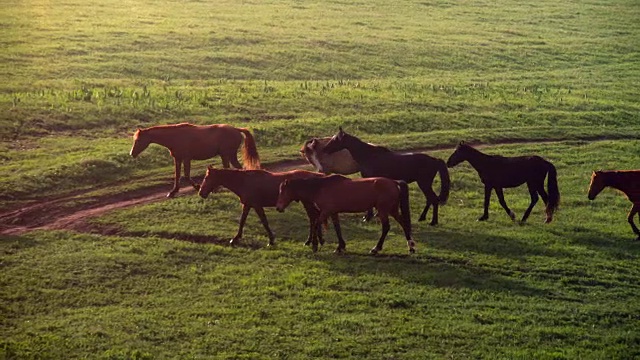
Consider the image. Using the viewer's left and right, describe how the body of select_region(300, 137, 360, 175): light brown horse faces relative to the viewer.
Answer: facing to the left of the viewer

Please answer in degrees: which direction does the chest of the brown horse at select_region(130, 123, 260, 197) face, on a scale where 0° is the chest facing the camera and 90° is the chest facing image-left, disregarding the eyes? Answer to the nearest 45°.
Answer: approximately 90°

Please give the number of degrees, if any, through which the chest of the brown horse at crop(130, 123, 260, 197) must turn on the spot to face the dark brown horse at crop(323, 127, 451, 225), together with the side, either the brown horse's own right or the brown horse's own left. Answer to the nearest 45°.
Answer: approximately 135° to the brown horse's own left

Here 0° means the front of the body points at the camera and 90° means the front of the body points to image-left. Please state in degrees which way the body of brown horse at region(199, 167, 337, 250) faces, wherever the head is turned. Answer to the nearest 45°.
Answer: approximately 90°

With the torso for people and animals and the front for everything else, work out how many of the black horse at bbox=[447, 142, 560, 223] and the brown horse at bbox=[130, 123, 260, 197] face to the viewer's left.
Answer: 2

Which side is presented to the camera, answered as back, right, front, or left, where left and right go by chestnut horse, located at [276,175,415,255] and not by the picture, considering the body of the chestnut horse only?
left

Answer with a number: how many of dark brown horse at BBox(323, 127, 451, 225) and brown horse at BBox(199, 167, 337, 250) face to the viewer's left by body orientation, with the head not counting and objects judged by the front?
2

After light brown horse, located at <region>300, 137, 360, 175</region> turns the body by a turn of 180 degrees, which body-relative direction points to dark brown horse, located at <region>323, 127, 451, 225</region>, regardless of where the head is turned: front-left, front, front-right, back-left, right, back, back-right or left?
front-right

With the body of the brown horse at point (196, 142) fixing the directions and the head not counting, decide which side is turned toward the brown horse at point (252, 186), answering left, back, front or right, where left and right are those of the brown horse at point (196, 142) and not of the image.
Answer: left

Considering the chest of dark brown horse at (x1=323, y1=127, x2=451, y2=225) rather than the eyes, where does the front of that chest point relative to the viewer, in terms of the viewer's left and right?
facing to the left of the viewer
